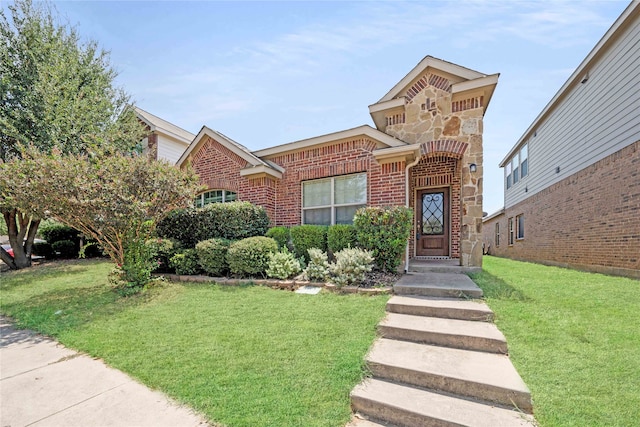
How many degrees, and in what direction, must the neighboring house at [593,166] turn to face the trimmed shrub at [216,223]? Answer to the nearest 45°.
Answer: approximately 45° to its right

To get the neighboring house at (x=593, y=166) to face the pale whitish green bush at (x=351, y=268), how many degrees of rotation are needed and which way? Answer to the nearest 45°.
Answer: approximately 45° to its right

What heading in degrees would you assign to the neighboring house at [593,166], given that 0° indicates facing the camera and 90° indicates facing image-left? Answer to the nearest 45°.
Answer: approximately 0°

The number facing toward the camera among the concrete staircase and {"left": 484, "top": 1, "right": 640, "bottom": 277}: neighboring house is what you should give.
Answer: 2

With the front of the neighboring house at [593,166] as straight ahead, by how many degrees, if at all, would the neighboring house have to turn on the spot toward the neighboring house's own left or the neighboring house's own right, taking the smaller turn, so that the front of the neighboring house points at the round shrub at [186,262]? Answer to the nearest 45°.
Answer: approximately 45° to the neighboring house's own right

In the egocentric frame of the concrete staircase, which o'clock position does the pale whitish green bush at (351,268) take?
The pale whitish green bush is roughly at 5 o'clock from the concrete staircase.

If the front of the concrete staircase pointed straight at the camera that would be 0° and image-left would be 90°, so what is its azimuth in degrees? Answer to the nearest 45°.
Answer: approximately 0°
